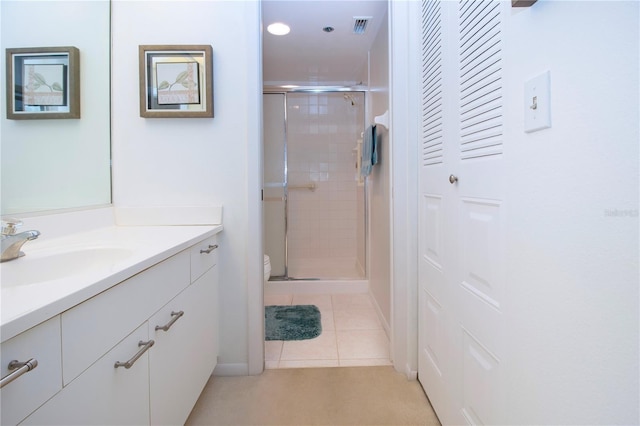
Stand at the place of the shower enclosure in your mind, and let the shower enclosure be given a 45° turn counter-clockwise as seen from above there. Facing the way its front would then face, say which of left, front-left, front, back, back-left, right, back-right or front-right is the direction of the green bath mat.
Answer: front-right

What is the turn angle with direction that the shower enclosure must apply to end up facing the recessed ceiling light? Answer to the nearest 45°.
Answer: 0° — it already faces it

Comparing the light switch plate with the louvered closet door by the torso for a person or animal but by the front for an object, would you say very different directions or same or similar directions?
same or similar directions

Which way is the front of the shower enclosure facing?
toward the camera

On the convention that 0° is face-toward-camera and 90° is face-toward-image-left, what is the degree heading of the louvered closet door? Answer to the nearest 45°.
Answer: approximately 45°

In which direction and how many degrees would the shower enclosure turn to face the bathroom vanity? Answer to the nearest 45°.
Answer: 0° — it already faces it

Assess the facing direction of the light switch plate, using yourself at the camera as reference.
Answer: facing the viewer and to the left of the viewer

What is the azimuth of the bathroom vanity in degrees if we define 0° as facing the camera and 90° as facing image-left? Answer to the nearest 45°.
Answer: approximately 315°

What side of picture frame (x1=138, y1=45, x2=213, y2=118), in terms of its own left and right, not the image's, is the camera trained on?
front
